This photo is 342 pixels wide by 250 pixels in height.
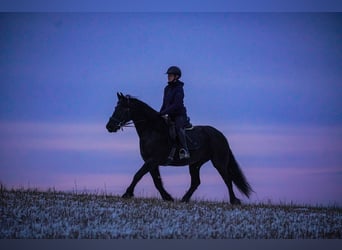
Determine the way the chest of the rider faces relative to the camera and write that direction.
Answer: to the viewer's left

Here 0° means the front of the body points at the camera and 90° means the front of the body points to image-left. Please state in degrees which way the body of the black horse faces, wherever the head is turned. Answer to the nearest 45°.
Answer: approximately 90°
